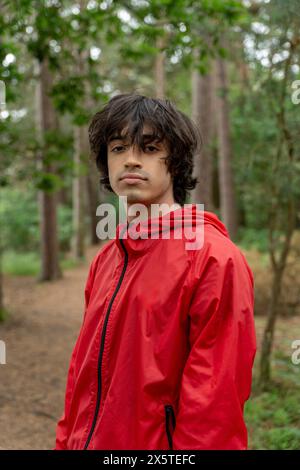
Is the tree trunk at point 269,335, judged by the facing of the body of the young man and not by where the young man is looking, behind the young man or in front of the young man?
behind

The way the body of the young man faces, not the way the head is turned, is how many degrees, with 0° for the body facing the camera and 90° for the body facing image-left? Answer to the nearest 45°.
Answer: approximately 45°

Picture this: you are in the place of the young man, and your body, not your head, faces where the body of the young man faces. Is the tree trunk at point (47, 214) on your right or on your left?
on your right

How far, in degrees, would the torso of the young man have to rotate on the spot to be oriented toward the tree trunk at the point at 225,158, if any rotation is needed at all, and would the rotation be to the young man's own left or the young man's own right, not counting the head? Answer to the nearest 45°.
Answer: approximately 135° to the young man's own right

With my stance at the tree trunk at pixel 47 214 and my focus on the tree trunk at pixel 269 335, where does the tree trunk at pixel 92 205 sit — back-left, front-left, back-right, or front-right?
back-left

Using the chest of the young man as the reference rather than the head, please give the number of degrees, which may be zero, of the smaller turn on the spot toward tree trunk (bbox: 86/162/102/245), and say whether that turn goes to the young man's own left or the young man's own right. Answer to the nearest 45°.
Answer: approximately 135° to the young man's own right
